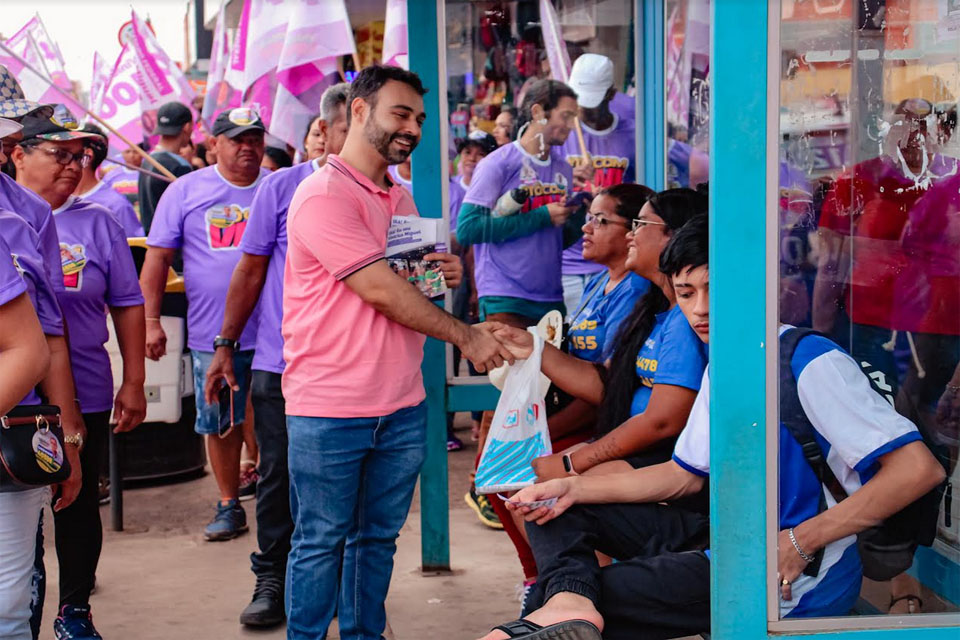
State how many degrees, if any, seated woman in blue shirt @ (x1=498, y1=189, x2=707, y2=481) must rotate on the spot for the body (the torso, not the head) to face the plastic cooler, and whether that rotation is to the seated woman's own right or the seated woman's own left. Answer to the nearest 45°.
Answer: approximately 45° to the seated woman's own right

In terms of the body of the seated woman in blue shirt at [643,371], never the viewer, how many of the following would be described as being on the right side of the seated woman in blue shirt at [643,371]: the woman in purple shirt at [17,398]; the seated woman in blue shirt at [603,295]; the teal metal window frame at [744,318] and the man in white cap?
2

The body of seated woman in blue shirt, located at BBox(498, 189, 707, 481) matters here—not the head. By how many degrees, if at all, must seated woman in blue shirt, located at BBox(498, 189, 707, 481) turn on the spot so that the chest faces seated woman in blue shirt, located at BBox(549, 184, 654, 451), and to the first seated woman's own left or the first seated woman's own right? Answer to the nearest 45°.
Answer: approximately 90° to the first seated woman's own right

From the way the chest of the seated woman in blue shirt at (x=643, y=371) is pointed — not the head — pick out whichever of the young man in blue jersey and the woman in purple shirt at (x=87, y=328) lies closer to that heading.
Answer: the woman in purple shirt

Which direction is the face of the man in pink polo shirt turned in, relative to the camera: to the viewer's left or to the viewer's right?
to the viewer's right

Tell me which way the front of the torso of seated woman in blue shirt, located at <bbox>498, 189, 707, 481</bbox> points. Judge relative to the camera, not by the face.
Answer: to the viewer's left

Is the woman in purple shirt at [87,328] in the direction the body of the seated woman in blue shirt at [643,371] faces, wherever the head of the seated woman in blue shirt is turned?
yes

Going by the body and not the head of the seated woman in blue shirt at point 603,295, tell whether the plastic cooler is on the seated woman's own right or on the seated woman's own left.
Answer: on the seated woman's own right

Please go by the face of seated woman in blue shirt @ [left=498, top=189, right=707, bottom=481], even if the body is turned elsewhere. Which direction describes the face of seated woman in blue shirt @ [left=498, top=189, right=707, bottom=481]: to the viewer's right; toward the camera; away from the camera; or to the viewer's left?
to the viewer's left

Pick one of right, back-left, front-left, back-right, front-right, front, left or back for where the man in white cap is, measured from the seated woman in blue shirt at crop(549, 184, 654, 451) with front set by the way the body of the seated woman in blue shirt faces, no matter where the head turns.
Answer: back-right

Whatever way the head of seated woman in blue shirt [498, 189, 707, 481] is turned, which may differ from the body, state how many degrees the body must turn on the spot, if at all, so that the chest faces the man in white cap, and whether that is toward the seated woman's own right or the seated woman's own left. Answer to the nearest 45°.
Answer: approximately 90° to the seated woman's own right

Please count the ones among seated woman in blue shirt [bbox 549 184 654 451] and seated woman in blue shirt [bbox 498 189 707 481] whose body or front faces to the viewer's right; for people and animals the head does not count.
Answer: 0

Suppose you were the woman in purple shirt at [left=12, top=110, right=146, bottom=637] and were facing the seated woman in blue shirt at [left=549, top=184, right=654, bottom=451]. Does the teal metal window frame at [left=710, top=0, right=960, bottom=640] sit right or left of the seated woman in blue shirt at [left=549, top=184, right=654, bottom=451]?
right

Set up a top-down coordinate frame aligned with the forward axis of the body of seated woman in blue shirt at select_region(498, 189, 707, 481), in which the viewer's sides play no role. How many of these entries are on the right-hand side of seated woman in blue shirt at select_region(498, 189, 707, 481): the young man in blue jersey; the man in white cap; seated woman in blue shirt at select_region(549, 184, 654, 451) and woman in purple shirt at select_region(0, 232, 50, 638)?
2

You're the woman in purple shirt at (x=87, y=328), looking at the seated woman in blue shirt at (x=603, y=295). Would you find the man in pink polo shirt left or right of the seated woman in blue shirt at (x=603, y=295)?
right

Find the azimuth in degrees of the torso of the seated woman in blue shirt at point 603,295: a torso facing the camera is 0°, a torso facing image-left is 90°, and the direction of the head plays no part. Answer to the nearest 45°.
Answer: approximately 45°

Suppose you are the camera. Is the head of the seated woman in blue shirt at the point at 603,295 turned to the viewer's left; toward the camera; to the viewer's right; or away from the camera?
to the viewer's left

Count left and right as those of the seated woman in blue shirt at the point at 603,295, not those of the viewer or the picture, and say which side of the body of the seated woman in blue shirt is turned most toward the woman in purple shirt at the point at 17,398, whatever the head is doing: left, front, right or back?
front
